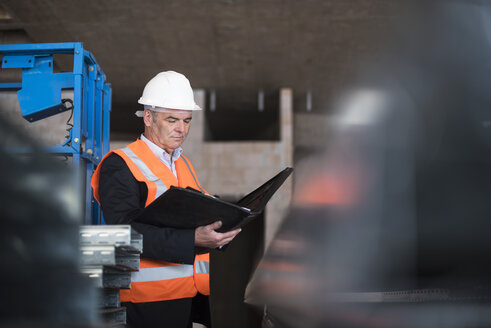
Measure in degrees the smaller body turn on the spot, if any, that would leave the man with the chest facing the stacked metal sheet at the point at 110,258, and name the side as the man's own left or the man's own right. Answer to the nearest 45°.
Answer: approximately 45° to the man's own right

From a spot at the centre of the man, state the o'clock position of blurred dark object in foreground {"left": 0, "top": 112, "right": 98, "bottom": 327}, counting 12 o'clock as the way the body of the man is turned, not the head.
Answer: The blurred dark object in foreground is roughly at 2 o'clock from the man.

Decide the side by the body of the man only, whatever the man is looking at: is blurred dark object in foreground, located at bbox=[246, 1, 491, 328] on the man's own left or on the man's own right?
on the man's own left

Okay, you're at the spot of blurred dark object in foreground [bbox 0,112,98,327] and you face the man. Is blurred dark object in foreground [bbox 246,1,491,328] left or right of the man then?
right

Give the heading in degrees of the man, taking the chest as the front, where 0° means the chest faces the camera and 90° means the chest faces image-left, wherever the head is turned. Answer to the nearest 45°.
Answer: approximately 315°

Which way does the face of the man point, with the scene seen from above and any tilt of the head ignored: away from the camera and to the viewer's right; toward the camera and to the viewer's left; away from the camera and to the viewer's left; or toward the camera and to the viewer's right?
toward the camera and to the viewer's right
